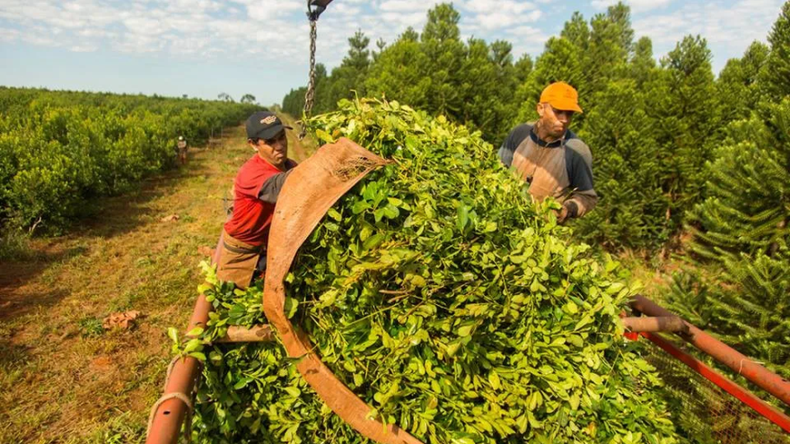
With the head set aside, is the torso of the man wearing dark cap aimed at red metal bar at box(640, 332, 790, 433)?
yes

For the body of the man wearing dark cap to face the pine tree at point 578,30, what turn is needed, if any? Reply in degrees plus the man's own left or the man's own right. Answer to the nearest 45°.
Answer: approximately 90° to the man's own left

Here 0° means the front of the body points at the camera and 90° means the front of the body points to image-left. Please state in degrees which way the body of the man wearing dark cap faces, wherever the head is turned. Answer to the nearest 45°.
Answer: approximately 315°

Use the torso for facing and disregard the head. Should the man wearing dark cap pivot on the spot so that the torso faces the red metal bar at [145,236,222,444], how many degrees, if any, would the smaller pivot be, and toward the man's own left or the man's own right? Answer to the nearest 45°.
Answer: approximately 45° to the man's own right

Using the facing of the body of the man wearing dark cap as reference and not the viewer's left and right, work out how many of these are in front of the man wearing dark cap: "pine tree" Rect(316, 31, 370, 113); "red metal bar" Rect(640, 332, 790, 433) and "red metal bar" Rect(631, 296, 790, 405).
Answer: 2

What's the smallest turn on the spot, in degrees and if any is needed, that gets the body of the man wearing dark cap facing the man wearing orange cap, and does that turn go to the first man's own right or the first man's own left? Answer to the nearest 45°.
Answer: approximately 45° to the first man's own left

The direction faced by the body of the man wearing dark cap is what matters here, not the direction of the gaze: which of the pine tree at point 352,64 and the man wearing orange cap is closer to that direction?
the man wearing orange cap

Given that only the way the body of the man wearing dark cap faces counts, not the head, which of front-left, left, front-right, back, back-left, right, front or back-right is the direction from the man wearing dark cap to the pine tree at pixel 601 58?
left

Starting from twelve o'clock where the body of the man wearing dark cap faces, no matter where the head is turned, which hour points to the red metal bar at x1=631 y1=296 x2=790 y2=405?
The red metal bar is roughly at 12 o'clock from the man wearing dark cap.

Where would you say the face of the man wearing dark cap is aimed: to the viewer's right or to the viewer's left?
to the viewer's right

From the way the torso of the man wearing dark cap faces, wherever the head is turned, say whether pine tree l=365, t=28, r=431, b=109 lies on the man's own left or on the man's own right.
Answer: on the man's own left

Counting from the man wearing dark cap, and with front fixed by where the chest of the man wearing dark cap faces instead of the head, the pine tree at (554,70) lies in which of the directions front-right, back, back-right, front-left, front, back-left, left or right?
left

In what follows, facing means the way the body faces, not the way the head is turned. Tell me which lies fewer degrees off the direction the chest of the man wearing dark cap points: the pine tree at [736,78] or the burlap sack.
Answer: the burlap sack

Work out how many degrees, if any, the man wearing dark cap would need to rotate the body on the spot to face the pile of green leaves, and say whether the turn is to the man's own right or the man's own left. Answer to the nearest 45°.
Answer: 0° — they already face it
